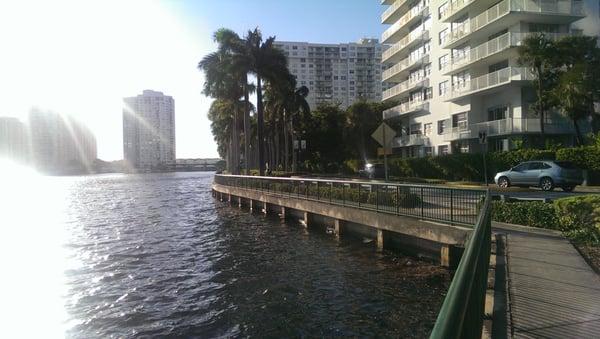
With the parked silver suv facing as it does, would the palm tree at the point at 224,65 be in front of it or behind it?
in front

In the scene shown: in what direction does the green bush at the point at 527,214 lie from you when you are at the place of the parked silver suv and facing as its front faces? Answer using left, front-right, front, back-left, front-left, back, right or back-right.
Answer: back-left

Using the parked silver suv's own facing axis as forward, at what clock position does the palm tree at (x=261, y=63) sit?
The palm tree is roughly at 1 o'clock from the parked silver suv.

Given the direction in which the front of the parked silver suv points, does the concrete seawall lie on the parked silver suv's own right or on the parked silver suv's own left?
on the parked silver suv's own left

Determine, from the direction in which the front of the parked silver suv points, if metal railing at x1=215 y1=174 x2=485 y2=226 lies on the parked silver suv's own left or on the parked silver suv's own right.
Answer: on the parked silver suv's own left

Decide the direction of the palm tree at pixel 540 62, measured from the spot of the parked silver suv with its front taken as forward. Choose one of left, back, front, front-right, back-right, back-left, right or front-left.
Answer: front-right

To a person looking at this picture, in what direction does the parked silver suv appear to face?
facing away from the viewer and to the left of the viewer
